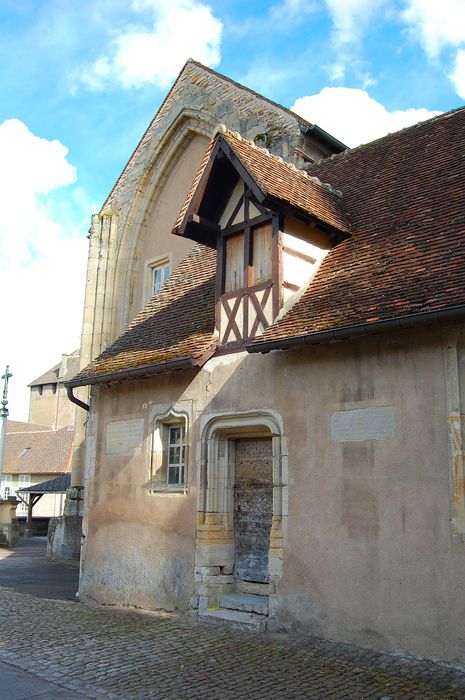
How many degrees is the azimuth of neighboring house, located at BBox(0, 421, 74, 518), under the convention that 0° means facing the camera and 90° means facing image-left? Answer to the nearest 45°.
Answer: approximately 0°
